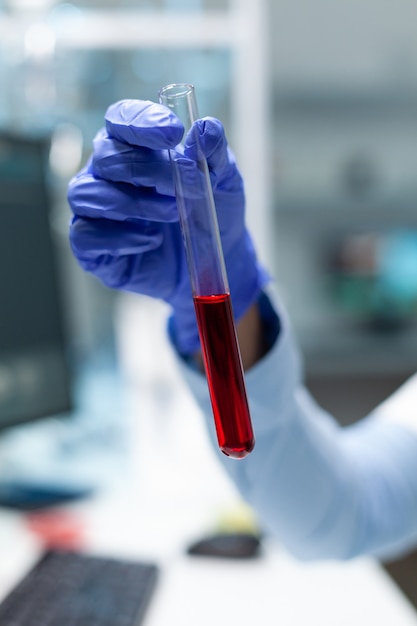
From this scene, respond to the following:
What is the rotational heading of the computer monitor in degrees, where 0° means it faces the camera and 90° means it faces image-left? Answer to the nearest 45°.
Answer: approximately 315°
